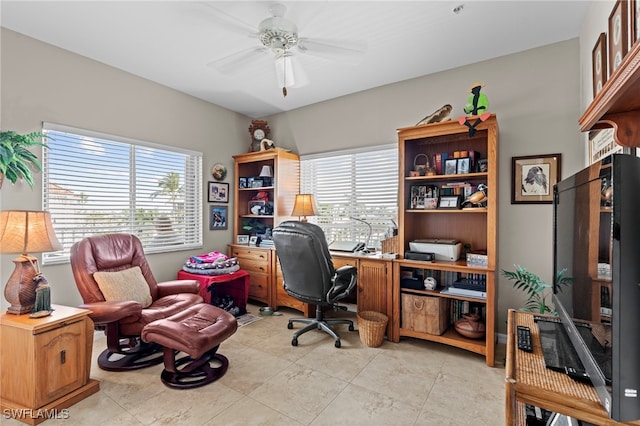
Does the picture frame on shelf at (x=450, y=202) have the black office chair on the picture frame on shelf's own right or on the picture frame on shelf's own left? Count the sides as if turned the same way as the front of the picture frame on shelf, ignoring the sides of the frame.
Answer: on the picture frame on shelf's own right

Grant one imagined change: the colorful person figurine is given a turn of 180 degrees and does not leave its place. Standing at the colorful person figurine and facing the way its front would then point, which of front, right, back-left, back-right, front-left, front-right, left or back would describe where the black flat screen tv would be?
back-right

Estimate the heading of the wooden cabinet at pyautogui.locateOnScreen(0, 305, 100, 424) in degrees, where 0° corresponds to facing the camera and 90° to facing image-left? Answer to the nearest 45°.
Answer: approximately 315°

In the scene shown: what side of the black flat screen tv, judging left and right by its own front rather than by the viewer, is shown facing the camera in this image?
left

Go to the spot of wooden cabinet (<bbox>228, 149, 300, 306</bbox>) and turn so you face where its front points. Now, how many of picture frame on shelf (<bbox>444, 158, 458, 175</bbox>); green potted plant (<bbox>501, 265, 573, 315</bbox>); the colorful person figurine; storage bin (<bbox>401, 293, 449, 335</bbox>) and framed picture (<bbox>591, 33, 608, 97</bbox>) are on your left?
5

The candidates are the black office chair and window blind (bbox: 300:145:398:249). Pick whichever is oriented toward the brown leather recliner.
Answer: the window blind

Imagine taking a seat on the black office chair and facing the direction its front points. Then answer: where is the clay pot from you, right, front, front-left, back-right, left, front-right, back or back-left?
front-right

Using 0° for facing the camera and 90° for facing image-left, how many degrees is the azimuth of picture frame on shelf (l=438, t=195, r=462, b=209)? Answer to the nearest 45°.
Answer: approximately 0°

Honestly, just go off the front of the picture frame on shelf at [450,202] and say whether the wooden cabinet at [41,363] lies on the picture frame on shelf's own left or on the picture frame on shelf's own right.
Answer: on the picture frame on shelf's own right

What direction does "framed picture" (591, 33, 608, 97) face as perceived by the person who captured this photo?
facing to the left of the viewer

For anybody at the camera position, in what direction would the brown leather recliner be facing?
facing the viewer and to the right of the viewer

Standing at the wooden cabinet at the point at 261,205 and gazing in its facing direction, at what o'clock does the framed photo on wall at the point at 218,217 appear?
The framed photo on wall is roughly at 2 o'clock from the wooden cabinet.

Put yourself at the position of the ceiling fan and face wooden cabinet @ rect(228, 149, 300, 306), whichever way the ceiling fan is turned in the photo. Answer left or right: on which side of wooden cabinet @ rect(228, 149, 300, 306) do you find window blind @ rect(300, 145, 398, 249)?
right

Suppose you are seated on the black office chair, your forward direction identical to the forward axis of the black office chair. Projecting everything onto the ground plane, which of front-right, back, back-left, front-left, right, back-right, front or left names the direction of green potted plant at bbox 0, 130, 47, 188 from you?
back-left

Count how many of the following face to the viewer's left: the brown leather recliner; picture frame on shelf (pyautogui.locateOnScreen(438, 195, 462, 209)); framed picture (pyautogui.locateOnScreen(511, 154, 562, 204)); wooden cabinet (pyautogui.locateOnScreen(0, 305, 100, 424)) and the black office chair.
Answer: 0

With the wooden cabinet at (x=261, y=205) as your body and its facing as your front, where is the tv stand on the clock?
The tv stand is roughly at 10 o'clock from the wooden cabinet.

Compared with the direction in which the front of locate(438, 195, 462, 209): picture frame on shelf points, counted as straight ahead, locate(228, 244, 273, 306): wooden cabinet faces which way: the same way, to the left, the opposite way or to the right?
the same way

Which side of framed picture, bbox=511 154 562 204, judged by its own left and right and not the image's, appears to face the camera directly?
front

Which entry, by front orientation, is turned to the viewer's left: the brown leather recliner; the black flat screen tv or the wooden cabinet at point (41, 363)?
the black flat screen tv

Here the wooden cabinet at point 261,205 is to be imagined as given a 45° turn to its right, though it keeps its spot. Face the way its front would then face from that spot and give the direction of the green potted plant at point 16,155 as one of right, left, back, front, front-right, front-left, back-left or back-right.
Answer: front-left

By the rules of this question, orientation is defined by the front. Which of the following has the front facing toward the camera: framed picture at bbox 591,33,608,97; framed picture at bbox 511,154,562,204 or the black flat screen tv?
framed picture at bbox 511,154,562,204

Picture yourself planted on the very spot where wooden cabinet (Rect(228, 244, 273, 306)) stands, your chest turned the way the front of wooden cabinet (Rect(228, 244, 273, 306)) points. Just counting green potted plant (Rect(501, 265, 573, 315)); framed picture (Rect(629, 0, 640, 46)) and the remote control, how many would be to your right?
0
